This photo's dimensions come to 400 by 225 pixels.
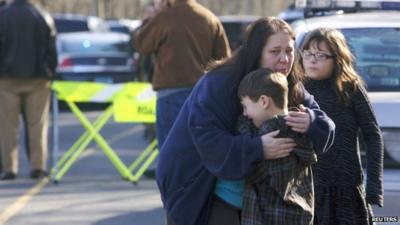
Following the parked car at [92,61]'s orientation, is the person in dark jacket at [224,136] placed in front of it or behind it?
behind

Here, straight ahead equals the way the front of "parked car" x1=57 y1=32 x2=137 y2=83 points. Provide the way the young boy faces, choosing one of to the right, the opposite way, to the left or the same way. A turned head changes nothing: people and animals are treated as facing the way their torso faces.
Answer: to the left

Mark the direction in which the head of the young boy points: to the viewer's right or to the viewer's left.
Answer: to the viewer's left

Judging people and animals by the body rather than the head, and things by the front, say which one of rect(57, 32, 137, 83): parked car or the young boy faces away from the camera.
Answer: the parked car

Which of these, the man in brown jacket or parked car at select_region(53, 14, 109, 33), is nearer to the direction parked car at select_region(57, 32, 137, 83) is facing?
the parked car

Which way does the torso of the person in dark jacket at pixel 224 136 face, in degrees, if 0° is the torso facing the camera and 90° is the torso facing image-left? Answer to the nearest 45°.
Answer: approximately 315°

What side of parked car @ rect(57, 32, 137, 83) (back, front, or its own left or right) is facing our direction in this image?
back

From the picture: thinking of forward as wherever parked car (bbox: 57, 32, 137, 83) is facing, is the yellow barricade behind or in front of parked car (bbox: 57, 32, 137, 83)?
behind

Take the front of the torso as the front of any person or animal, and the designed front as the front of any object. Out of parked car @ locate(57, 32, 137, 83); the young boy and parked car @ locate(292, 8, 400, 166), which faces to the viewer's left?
the young boy

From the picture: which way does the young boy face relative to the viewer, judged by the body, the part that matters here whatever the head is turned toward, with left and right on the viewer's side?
facing to the left of the viewer
